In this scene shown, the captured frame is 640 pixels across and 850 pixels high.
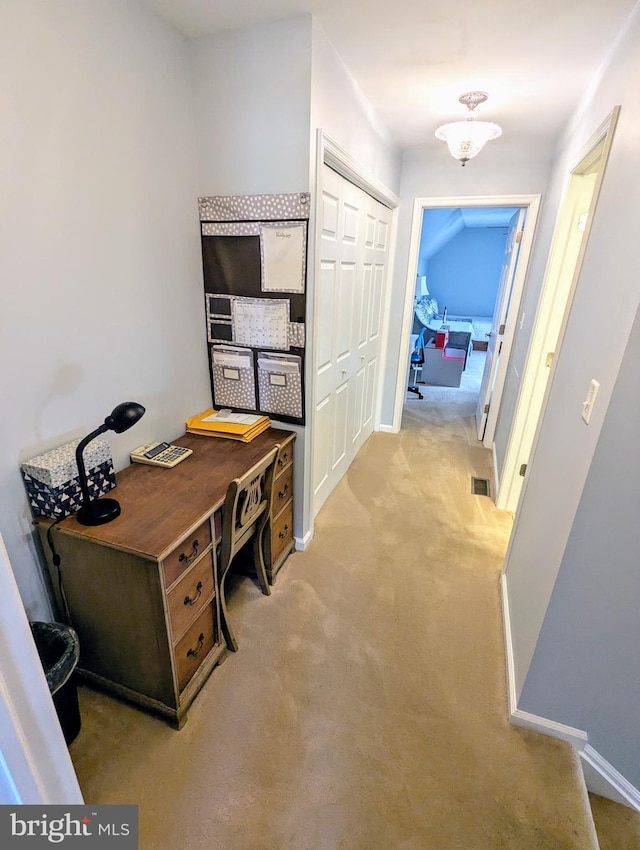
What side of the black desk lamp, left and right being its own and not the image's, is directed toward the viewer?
right

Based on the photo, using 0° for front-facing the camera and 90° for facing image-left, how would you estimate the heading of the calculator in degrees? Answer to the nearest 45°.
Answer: approximately 315°

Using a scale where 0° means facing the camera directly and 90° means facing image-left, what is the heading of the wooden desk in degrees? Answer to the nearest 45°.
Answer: approximately 315°

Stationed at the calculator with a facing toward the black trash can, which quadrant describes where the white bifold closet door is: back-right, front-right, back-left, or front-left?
back-left

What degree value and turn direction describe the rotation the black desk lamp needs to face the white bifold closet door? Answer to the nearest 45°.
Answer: approximately 45° to its left

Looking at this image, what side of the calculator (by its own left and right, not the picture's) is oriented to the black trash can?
right
